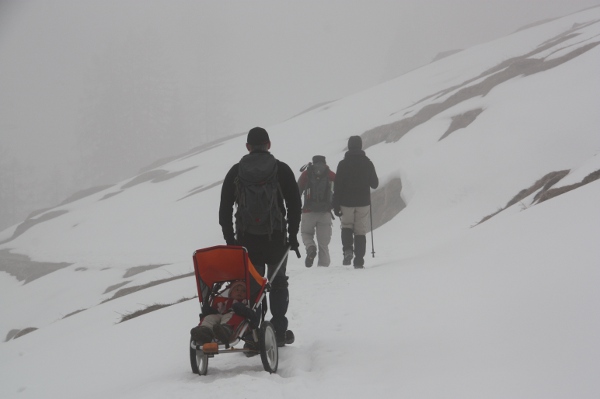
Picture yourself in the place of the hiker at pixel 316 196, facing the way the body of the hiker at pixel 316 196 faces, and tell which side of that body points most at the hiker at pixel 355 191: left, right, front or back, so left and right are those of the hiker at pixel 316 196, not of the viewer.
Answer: right

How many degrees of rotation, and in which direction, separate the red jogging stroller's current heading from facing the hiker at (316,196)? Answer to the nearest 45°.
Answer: approximately 135° to its right

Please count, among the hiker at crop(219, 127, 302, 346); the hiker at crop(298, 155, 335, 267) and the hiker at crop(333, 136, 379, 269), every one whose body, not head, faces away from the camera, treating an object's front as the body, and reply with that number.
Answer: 3

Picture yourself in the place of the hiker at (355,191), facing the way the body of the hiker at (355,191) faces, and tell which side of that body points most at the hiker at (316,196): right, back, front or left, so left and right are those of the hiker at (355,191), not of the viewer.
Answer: left

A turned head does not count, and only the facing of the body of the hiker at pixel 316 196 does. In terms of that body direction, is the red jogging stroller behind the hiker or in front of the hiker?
behind

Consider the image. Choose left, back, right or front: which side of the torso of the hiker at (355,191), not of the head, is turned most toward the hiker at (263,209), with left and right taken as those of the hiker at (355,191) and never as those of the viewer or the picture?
back

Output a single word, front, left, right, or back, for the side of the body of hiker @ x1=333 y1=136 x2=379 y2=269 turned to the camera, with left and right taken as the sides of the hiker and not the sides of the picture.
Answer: back

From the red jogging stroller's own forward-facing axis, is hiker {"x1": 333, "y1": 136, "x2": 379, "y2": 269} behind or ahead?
behind

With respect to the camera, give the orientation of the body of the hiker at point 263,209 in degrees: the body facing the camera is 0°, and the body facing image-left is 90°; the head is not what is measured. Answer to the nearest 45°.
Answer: approximately 180°

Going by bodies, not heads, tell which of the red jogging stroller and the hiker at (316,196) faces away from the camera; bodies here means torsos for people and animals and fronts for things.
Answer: the hiker

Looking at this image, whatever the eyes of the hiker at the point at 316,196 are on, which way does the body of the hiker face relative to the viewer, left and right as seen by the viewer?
facing away from the viewer

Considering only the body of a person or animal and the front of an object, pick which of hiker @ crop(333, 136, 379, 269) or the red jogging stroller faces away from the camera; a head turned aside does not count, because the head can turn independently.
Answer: the hiker

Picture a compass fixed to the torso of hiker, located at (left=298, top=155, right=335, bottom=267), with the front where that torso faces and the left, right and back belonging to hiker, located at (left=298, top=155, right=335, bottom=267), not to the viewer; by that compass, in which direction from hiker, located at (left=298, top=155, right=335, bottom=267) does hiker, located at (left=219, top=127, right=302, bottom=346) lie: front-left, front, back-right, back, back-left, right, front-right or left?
back
